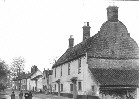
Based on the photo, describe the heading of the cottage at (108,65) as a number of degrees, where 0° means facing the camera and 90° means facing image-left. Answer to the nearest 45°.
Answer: approximately 45°
